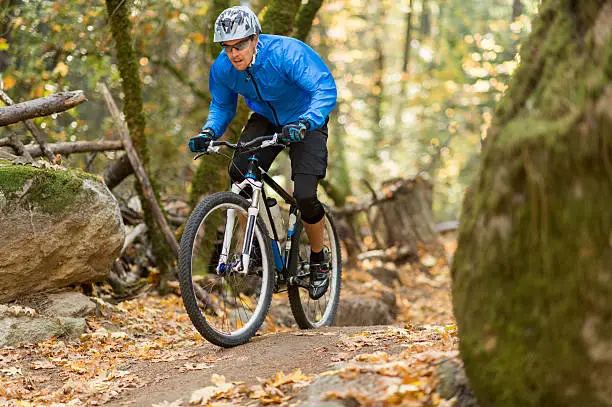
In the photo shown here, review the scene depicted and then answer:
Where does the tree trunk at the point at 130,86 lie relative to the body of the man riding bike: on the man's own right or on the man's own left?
on the man's own right

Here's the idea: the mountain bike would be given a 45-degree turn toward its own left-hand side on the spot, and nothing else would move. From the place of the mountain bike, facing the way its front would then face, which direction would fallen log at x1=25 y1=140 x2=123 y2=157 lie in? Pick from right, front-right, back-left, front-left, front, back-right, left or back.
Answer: back-right

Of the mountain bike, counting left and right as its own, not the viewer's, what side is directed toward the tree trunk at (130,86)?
right

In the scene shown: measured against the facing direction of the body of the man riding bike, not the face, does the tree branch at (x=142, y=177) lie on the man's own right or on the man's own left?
on the man's own right

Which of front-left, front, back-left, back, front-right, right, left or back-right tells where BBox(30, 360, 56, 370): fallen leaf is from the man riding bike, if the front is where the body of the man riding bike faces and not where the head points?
front-right

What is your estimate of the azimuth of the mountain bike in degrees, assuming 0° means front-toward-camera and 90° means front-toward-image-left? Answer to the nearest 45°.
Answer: approximately 45°

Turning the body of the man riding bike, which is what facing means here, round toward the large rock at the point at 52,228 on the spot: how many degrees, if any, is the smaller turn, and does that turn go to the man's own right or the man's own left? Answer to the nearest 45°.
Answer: approximately 90° to the man's own right

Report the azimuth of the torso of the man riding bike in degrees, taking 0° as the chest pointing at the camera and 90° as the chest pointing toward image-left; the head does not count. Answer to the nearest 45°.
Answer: approximately 45°

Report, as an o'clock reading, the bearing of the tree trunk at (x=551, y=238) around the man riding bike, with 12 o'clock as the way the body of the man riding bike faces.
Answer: The tree trunk is roughly at 10 o'clock from the man riding bike.

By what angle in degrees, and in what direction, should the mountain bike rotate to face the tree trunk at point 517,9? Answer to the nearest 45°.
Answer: approximately 180°

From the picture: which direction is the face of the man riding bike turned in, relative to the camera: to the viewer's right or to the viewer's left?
to the viewer's left
